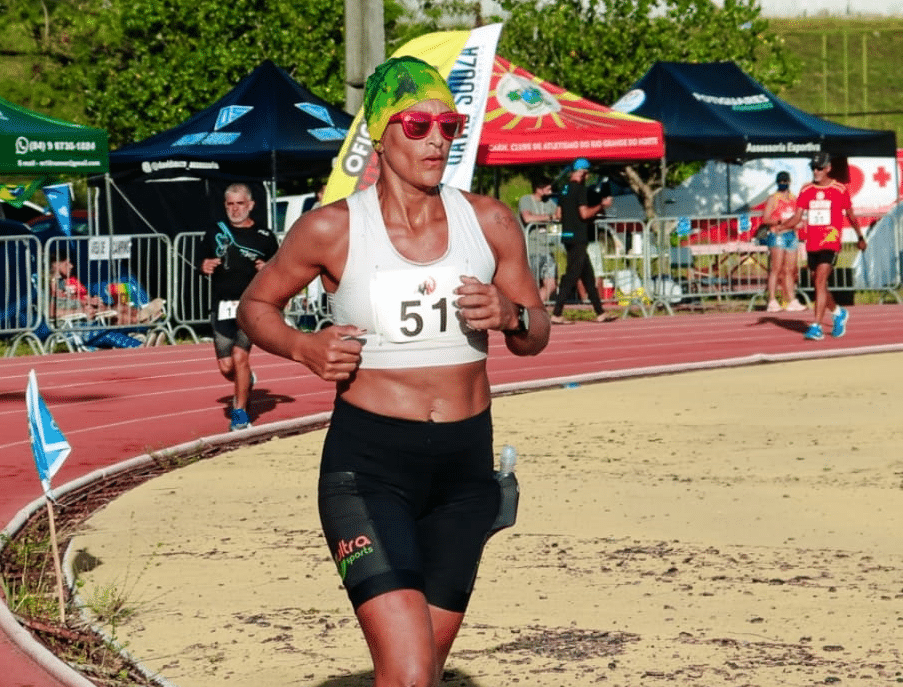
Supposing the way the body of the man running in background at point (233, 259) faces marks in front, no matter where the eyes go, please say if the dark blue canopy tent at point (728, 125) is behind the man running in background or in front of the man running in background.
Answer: behind

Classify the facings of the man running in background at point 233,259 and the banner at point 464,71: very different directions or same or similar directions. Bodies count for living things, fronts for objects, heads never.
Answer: same or similar directions

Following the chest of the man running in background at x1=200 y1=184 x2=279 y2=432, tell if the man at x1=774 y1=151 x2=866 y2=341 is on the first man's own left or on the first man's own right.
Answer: on the first man's own left

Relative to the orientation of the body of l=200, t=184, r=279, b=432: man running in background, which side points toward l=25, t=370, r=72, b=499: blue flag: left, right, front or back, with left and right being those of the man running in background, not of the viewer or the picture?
front

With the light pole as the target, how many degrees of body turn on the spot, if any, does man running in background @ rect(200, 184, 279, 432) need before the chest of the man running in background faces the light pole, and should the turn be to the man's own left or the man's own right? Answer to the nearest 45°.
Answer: approximately 180°

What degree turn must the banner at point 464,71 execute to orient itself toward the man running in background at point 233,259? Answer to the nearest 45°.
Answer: approximately 45° to its right

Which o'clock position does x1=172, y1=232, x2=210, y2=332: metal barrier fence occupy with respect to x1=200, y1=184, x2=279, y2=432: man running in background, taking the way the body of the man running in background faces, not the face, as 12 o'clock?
The metal barrier fence is roughly at 6 o'clock from the man running in background.

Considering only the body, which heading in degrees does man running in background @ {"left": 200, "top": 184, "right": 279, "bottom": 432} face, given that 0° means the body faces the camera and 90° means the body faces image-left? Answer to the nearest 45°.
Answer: approximately 0°

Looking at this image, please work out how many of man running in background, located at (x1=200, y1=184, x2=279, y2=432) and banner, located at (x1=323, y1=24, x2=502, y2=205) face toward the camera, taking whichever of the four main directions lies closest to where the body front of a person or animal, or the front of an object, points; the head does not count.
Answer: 2

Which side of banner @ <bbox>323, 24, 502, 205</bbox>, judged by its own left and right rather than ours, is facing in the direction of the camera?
front

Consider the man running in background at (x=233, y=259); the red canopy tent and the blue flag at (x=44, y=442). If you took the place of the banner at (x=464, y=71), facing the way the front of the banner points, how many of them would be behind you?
1

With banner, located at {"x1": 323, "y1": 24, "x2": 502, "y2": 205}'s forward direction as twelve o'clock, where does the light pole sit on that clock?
The light pole is roughly at 5 o'clock from the banner.

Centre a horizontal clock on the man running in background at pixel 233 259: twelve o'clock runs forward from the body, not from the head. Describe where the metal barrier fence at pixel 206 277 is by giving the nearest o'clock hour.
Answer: The metal barrier fence is roughly at 6 o'clock from the man running in background.
